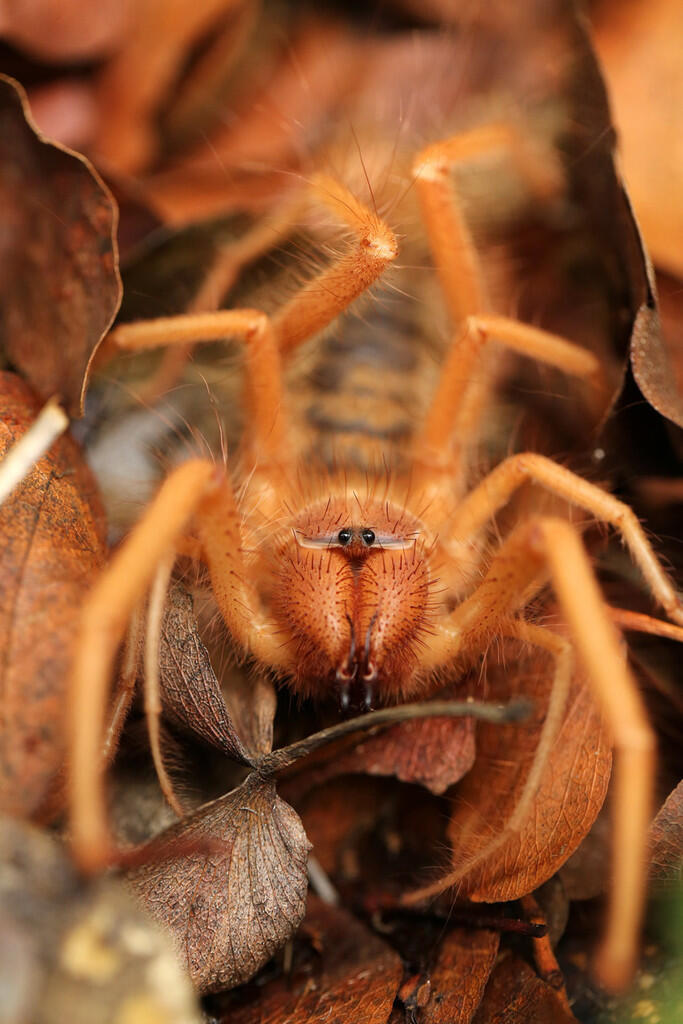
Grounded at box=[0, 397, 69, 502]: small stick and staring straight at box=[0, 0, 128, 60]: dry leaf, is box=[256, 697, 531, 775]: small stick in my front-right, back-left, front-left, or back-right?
back-right

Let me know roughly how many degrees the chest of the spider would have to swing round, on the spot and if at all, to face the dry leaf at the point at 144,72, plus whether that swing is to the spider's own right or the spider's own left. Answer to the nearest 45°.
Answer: approximately 135° to the spider's own right

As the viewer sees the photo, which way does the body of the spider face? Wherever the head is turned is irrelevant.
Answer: toward the camera
